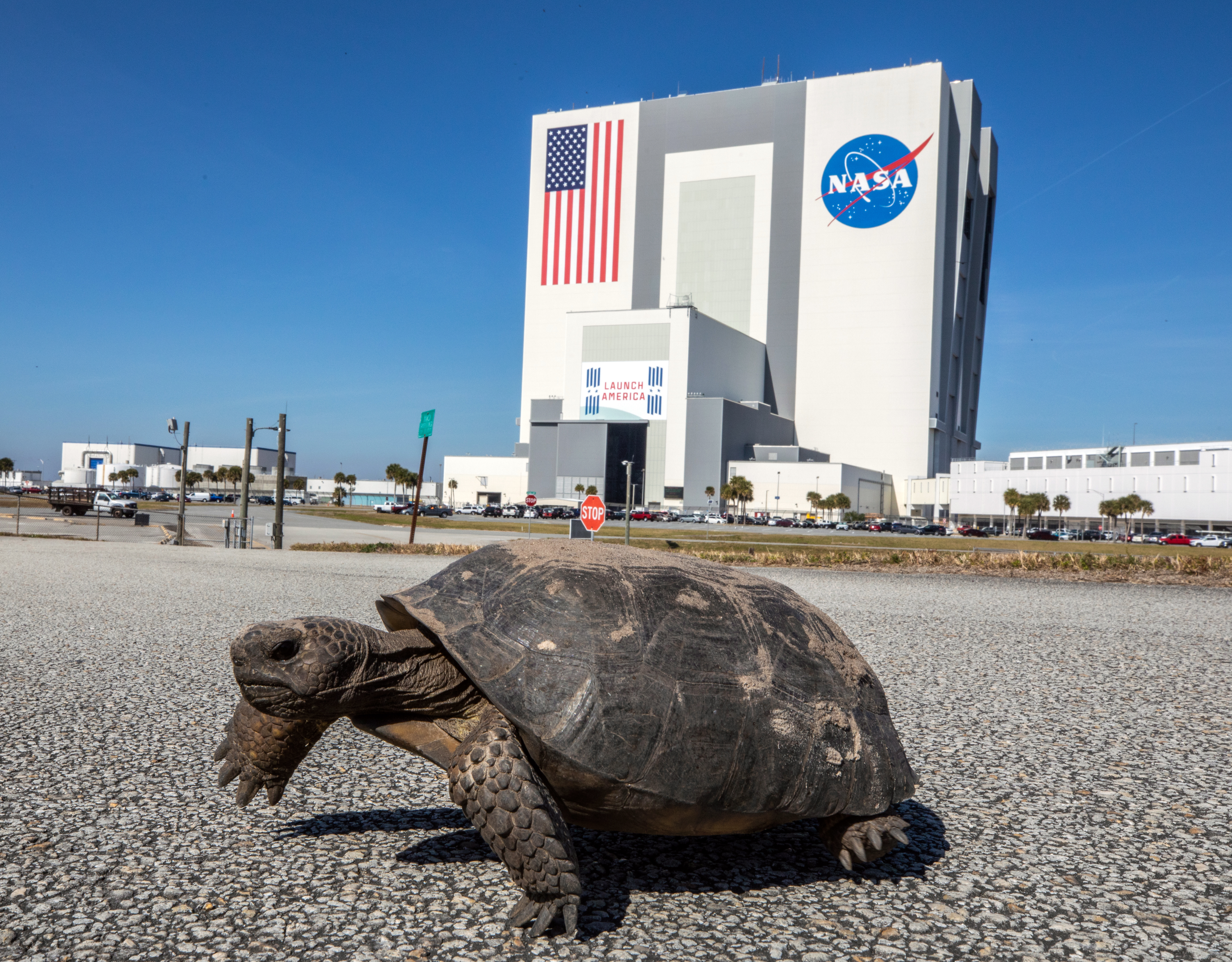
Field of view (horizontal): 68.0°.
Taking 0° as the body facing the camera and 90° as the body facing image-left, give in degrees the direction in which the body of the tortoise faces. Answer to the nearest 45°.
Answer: approximately 45°

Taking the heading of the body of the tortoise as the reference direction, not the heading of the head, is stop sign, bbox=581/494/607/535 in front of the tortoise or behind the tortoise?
behind
